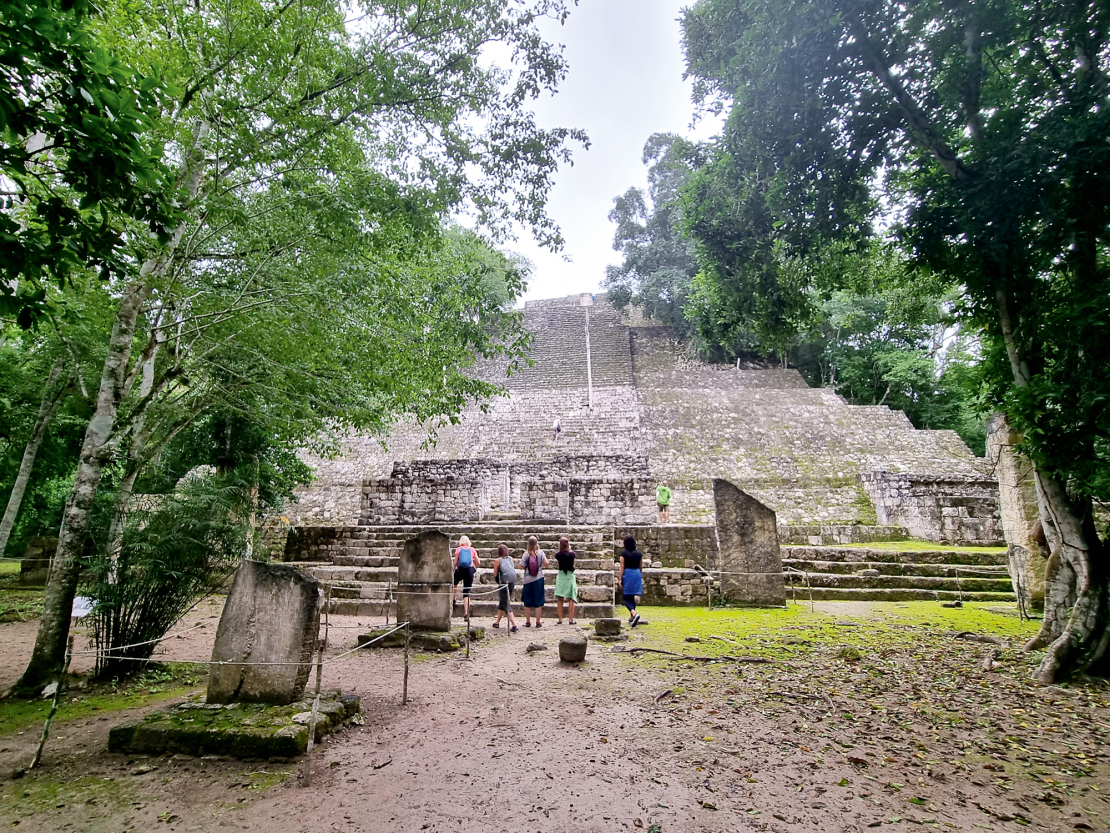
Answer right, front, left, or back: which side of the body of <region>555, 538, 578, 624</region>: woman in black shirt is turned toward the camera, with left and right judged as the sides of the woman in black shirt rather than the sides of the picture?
back

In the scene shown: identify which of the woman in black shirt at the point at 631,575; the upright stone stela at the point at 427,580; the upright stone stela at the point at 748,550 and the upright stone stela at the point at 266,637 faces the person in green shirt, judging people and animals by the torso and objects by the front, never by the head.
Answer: the woman in black shirt

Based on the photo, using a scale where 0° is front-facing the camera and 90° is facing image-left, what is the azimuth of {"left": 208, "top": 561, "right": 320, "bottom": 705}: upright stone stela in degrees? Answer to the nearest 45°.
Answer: approximately 0°

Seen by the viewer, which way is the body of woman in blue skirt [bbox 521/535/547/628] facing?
away from the camera

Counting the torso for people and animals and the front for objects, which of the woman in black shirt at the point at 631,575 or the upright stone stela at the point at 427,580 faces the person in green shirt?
the woman in black shirt
